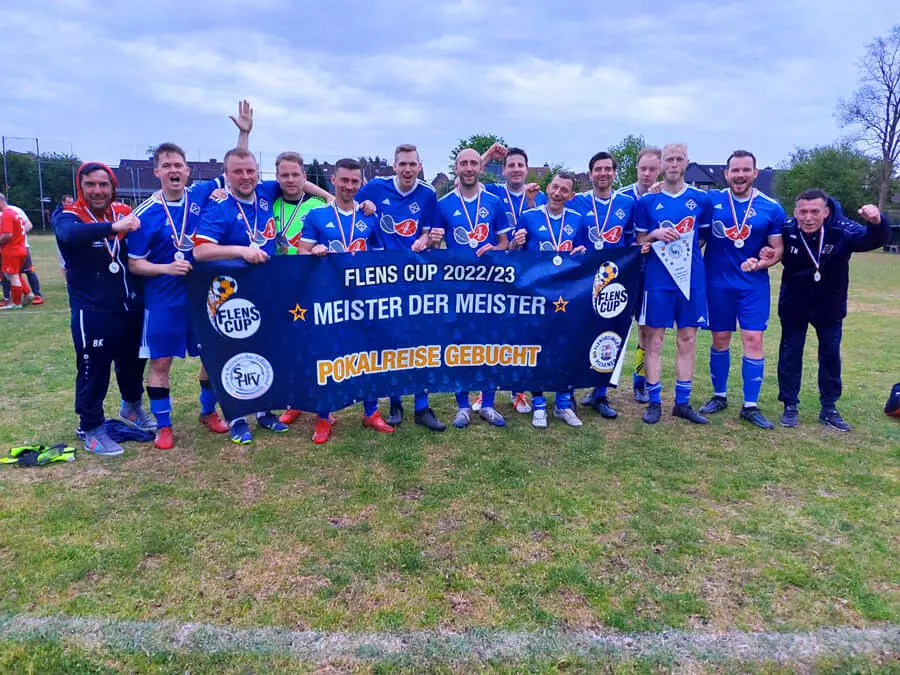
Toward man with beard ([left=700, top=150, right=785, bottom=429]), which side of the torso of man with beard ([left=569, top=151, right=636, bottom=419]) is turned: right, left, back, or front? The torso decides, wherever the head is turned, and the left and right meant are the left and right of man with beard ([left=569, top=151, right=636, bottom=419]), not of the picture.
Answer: left

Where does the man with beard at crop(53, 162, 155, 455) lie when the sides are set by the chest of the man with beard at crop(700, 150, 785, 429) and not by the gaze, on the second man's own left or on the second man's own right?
on the second man's own right

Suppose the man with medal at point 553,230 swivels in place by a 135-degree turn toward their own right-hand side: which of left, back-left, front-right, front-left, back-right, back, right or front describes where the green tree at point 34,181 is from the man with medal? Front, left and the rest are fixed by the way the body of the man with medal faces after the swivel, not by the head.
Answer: front

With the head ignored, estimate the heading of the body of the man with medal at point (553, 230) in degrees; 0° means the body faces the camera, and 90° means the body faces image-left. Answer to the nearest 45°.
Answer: approximately 0°

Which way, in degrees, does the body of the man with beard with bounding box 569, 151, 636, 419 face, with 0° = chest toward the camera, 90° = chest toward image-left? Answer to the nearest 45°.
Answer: approximately 0°

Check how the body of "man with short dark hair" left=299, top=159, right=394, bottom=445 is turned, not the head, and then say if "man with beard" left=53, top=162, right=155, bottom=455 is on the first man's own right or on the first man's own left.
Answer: on the first man's own right

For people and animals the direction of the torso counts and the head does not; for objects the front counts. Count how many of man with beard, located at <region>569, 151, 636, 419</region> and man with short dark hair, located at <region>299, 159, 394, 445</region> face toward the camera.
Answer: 2

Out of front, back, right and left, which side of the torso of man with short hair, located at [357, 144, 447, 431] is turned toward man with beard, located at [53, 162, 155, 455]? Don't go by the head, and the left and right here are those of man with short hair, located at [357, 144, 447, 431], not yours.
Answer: right
